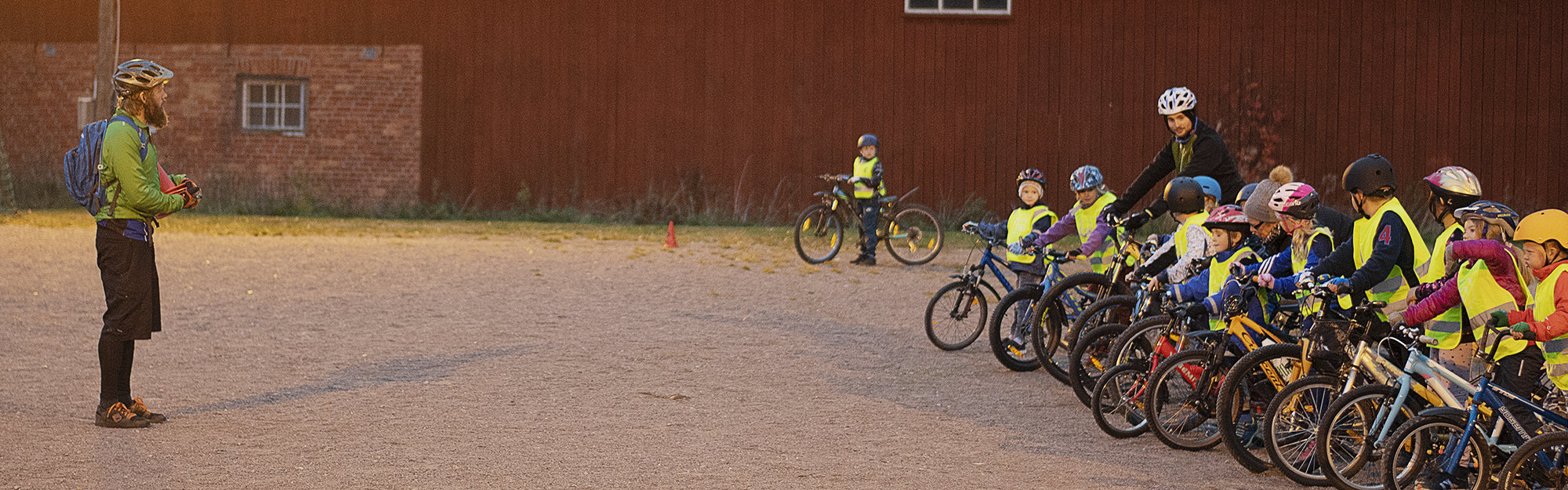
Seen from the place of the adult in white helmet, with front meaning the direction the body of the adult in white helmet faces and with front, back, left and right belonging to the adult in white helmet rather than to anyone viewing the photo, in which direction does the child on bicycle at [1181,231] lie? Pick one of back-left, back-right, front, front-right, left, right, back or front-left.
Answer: front-left

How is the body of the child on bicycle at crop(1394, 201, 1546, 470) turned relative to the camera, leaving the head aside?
to the viewer's left

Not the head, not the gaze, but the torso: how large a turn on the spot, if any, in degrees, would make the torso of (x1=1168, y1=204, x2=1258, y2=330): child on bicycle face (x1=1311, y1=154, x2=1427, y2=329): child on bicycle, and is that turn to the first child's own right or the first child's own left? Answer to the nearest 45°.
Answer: approximately 90° to the first child's own left

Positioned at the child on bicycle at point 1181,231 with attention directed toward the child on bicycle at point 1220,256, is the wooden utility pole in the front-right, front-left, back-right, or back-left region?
back-right

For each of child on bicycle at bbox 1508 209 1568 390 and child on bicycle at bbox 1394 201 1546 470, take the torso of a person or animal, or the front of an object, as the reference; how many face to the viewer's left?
2

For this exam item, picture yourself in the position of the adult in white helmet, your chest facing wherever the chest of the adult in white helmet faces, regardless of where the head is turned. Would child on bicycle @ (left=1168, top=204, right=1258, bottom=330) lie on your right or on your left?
on your left

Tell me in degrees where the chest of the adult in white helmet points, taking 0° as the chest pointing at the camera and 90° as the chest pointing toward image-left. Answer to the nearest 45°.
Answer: approximately 45°

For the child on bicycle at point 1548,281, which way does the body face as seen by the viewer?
to the viewer's left

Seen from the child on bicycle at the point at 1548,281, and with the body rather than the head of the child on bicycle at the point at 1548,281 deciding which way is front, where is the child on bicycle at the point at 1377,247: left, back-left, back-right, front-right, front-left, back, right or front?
front-right

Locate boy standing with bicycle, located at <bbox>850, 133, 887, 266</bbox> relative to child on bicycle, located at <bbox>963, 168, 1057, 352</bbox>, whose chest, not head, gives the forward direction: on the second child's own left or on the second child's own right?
on the second child's own right

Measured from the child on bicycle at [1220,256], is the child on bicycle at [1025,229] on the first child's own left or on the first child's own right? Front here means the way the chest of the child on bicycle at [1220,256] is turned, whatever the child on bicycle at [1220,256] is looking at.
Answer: on the first child's own right

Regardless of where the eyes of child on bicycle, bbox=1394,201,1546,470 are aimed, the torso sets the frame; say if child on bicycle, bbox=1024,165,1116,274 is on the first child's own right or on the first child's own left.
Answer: on the first child's own right
